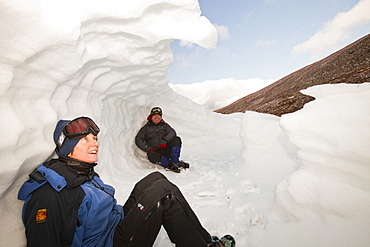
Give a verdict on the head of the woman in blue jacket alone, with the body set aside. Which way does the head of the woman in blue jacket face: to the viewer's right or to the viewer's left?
to the viewer's right

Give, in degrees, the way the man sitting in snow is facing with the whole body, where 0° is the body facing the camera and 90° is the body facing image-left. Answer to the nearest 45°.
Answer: approximately 315°

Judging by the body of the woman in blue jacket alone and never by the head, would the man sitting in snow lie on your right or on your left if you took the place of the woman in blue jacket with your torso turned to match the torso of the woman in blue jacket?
on your left

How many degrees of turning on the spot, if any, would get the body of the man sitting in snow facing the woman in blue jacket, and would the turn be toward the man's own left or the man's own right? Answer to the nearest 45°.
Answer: approximately 45° to the man's own right

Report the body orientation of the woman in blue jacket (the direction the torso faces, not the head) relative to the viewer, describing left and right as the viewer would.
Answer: facing to the right of the viewer
